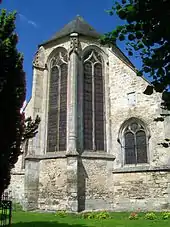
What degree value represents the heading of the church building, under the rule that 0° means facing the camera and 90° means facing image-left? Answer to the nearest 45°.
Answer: approximately 180°

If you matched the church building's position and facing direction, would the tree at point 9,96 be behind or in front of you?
behind
